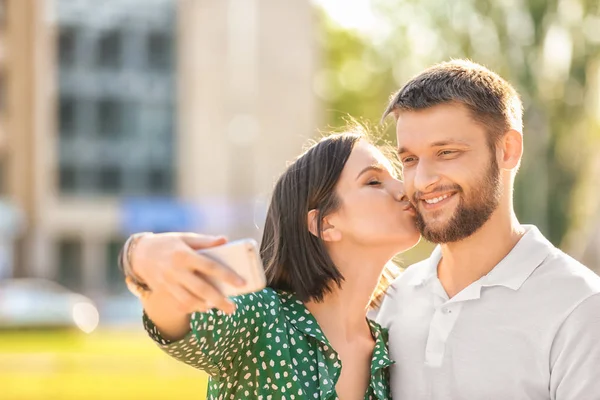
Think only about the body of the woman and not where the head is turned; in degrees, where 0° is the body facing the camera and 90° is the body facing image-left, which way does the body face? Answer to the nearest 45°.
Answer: approximately 315°

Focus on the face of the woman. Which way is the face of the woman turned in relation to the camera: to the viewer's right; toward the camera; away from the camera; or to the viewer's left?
to the viewer's right

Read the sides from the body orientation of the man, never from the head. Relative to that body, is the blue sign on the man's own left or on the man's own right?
on the man's own right

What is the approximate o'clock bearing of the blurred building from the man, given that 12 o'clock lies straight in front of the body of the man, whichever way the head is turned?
The blurred building is roughly at 4 o'clock from the man.

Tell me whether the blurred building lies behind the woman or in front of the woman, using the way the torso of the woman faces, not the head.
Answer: behind
